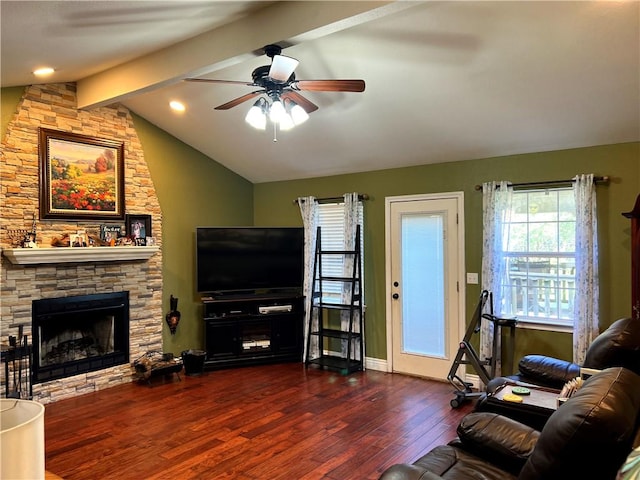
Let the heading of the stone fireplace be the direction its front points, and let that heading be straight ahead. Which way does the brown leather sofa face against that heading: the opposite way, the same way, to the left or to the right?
the opposite way

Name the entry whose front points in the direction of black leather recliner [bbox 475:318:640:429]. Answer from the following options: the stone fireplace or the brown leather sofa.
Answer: the stone fireplace

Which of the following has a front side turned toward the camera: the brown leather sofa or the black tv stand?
the black tv stand

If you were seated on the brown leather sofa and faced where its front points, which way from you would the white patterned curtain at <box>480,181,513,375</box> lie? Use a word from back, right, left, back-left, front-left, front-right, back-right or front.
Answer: right

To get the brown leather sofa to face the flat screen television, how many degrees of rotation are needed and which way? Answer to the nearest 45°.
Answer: approximately 45° to its right

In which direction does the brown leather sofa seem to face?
to the viewer's left

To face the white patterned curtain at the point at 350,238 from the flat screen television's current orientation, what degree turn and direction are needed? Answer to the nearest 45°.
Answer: approximately 90° to its left

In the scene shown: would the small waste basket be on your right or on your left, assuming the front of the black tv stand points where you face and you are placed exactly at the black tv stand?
on your right

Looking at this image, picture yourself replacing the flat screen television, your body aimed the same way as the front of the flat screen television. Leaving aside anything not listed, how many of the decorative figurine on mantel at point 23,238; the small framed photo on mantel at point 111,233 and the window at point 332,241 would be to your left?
1

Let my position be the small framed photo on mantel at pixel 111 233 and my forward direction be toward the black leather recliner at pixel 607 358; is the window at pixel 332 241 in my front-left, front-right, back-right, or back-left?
front-left

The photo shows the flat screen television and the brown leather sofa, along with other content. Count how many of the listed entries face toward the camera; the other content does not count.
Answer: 1

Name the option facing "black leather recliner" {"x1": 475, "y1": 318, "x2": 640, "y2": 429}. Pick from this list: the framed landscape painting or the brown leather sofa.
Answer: the framed landscape painting

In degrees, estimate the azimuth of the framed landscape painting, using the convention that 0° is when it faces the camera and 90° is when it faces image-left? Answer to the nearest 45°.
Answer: approximately 315°

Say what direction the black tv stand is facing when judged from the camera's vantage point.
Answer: facing the viewer

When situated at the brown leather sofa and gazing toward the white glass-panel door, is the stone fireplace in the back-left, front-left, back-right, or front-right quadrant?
front-left

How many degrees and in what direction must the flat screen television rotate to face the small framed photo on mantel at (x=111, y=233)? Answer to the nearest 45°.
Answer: approximately 45° to its right

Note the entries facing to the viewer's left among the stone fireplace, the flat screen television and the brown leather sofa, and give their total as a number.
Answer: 1

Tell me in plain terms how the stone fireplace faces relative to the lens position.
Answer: facing the viewer and to the right of the viewer

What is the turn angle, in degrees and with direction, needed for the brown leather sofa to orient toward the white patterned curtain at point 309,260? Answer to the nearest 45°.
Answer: approximately 45° to its right

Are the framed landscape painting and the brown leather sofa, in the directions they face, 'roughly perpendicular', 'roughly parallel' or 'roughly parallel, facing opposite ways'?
roughly parallel, facing opposite ways

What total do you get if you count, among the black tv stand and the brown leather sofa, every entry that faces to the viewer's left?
1

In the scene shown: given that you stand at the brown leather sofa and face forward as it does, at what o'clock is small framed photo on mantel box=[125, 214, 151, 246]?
The small framed photo on mantel is roughly at 1 o'clock from the brown leather sofa.
